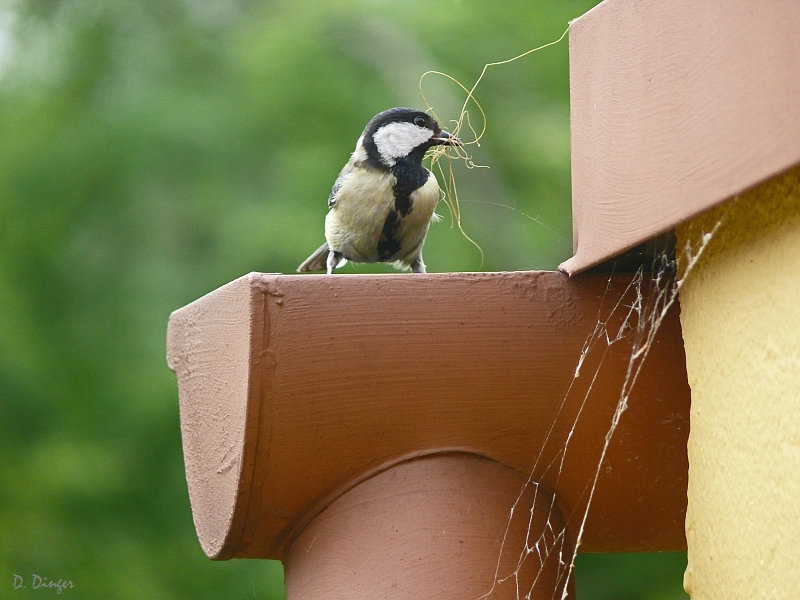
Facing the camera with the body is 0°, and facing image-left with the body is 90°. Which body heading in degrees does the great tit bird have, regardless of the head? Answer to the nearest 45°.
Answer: approximately 315°

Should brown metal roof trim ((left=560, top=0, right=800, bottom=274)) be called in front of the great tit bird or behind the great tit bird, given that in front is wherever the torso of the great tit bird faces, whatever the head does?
in front
